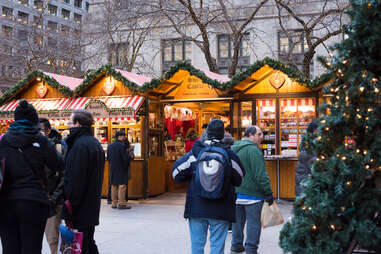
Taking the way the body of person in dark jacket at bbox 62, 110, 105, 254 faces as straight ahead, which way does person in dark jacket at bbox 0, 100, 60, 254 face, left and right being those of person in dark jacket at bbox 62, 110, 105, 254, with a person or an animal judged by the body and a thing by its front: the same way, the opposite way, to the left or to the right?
to the right

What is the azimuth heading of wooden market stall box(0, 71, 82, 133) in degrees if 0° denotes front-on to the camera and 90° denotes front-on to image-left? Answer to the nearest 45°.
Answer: approximately 0°

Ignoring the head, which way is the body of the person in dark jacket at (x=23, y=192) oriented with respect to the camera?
away from the camera

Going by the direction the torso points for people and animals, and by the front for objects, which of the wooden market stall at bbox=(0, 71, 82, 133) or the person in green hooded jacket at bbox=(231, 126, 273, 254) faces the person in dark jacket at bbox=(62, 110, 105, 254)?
the wooden market stall

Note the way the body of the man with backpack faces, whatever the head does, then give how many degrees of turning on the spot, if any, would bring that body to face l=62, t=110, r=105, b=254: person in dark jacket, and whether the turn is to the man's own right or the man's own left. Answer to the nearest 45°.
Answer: approximately 90° to the man's own left

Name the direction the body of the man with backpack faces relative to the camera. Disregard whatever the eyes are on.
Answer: away from the camera

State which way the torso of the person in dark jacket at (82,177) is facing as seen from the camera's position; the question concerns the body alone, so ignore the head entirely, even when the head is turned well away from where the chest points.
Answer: to the viewer's left

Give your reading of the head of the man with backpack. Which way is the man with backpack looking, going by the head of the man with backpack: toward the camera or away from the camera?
away from the camera

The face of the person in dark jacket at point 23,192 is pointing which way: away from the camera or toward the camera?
away from the camera

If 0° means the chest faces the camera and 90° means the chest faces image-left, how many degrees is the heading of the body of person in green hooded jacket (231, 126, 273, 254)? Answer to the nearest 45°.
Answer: approximately 225°

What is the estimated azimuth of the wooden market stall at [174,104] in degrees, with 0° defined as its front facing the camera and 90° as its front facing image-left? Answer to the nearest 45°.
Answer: approximately 0°

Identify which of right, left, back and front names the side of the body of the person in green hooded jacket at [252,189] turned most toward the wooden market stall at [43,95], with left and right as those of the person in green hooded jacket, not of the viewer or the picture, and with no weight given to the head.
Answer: left

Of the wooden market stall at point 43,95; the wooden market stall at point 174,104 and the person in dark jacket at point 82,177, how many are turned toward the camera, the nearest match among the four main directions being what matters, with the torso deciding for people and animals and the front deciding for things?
2
